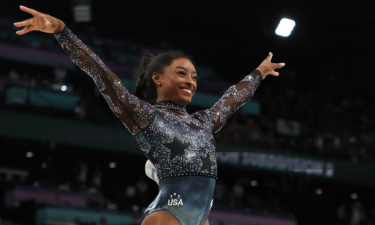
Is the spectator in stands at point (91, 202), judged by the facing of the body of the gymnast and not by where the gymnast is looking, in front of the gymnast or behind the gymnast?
behind

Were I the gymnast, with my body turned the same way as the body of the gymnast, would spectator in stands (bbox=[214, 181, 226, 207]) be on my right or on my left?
on my left

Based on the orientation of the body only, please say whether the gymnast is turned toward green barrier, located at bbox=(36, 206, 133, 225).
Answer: no

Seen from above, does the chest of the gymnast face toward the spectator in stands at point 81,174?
no

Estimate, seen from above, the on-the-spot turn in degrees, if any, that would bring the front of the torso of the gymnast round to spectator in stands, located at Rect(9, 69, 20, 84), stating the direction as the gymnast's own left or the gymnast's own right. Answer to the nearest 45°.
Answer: approximately 135° to the gymnast's own left

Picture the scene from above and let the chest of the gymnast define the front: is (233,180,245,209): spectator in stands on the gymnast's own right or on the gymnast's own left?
on the gymnast's own left

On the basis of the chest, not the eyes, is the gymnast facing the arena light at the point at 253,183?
no

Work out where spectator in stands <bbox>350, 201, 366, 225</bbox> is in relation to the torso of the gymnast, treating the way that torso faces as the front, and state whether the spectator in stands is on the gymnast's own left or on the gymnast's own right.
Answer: on the gymnast's own left

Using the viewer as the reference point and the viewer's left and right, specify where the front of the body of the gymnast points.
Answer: facing the viewer and to the right of the viewer

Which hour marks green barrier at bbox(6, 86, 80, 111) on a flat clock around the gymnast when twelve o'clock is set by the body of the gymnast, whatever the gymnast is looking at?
The green barrier is roughly at 7 o'clock from the gymnast.

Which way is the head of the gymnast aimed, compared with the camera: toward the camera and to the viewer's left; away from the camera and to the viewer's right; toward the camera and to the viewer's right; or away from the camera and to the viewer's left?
toward the camera and to the viewer's right

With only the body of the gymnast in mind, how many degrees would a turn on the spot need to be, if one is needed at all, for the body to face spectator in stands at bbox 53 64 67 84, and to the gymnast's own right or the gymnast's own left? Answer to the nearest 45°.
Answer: approximately 135° to the gymnast's own left

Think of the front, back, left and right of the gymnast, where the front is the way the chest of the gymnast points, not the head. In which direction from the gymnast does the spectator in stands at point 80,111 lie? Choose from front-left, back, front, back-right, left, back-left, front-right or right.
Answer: back-left
